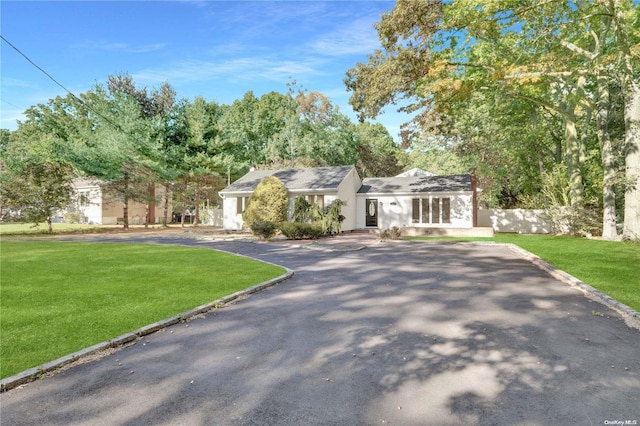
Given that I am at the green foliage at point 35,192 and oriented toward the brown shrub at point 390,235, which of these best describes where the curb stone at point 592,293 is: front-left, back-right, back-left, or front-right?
front-right

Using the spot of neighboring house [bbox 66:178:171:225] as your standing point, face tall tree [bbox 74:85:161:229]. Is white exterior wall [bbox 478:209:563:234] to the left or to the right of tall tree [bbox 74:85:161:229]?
left

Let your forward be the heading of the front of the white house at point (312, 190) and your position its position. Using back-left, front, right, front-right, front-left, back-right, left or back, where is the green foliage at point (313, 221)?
front

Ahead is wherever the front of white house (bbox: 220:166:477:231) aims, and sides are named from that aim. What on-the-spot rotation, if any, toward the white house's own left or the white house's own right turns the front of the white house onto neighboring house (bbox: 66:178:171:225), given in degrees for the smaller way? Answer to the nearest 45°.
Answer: approximately 90° to the white house's own right

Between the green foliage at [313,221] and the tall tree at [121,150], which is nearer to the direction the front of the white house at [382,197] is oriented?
the green foliage

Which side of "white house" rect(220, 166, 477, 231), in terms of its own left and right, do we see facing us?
front

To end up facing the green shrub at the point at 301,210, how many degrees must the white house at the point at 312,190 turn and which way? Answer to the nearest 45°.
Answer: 0° — it already faces it

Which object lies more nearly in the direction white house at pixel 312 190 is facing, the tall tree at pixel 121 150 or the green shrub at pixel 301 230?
the green shrub

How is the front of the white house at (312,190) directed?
toward the camera

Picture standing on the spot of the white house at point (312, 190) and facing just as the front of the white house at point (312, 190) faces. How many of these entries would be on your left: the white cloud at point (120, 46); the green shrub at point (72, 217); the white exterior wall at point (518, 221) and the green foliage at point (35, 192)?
1
